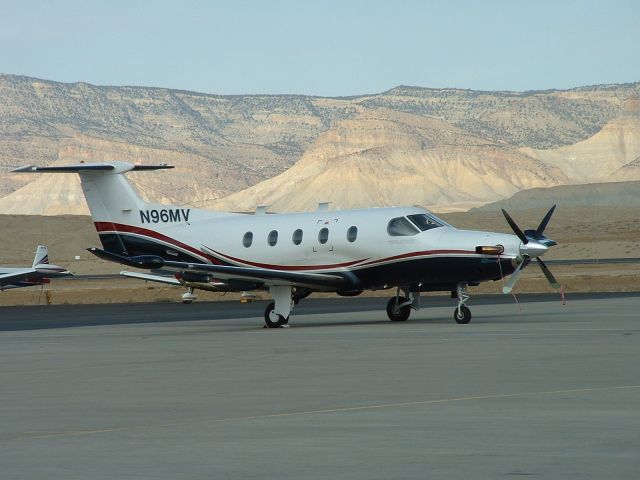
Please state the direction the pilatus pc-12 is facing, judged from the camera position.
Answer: facing the viewer and to the right of the viewer
